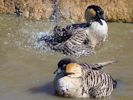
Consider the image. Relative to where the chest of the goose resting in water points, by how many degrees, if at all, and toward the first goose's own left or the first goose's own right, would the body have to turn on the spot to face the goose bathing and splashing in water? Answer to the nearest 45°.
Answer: approximately 135° to the first goose's own right

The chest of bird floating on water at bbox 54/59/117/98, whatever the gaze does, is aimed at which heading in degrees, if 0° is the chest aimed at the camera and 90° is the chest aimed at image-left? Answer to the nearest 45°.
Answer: approximately 45°
